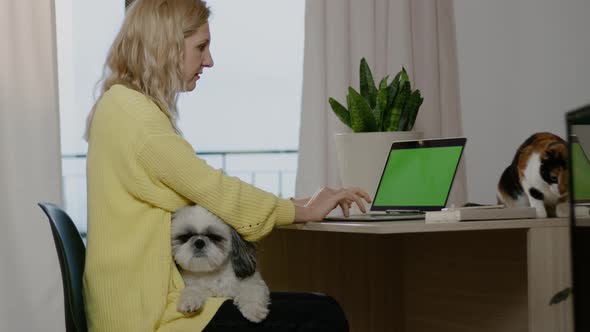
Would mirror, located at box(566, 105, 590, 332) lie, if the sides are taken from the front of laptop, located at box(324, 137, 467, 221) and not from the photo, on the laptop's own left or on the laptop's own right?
on the laptop's own left

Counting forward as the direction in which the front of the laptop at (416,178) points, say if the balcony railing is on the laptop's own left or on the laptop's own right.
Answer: on the laptop's own right

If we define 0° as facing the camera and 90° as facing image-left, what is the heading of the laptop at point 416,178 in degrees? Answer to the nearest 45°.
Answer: approximately 45°

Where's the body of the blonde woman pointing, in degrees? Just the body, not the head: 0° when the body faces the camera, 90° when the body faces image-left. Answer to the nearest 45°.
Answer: approximately 270°

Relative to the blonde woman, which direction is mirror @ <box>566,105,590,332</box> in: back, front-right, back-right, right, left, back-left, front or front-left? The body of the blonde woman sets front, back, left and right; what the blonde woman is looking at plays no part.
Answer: front-right

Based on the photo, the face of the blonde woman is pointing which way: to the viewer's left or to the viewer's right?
to the viewer's right
